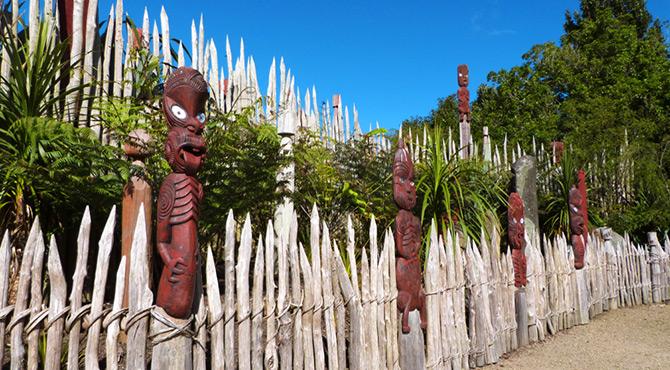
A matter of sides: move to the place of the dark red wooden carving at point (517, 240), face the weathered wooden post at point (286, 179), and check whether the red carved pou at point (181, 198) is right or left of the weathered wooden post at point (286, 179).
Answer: left

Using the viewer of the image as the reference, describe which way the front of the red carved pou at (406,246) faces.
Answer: facing the viewer and to the right of the viewer

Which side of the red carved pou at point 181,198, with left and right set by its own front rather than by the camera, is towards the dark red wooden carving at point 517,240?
left

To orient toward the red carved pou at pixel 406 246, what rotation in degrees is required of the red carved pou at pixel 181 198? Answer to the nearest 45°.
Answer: approximately 90° to its left

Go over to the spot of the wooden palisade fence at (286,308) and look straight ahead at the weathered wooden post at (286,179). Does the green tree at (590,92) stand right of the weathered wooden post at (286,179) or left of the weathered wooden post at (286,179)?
right

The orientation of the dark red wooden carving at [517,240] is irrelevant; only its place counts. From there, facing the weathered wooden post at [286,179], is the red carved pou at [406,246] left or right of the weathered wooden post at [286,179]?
left

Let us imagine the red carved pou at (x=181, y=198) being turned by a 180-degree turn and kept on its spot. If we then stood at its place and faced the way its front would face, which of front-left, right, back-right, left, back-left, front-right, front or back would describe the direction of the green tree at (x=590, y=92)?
right

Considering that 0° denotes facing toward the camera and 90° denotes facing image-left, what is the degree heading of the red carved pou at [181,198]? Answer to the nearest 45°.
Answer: approximately 315°

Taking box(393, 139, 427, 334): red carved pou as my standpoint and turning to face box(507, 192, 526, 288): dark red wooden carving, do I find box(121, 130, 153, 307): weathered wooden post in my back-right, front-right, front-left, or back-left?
back-left

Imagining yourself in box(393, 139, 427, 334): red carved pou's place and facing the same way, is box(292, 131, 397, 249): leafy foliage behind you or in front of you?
behind

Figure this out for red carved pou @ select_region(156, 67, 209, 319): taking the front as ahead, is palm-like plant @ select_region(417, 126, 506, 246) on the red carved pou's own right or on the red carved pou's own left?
on the red carved pou's own left

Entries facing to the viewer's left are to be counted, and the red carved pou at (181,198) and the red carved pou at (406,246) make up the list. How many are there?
0
